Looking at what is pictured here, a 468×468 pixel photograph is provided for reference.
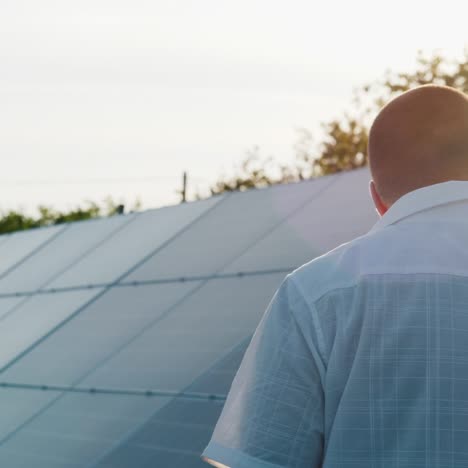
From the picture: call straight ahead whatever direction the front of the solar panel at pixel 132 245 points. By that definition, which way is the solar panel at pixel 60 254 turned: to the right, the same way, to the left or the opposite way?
the same way

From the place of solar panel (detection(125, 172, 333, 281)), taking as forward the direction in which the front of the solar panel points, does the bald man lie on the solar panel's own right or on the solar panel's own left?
on the solar panel's own left

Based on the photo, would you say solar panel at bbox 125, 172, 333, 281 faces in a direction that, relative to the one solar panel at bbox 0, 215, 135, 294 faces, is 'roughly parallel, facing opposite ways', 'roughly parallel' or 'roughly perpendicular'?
roughly parallel

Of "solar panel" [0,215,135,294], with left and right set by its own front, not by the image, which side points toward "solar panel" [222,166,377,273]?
left

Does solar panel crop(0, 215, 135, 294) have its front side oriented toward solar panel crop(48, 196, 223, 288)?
no

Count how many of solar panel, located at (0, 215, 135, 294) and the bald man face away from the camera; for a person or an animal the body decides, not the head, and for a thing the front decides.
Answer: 1

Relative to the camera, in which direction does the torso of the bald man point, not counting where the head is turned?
away from the camera

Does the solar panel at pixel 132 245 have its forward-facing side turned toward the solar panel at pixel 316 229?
no

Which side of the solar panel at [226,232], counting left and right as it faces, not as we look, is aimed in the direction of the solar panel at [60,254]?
right

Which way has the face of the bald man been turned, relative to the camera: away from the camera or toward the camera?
away from the camera

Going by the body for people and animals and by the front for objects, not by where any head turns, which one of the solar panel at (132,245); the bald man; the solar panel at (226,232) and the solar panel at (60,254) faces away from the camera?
the bald man

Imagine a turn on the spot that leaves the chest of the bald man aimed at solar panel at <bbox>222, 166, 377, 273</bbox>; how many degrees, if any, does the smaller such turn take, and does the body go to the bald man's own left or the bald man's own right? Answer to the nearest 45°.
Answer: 0° — they already face it

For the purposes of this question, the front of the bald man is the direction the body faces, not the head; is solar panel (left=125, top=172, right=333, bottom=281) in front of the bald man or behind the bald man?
in front

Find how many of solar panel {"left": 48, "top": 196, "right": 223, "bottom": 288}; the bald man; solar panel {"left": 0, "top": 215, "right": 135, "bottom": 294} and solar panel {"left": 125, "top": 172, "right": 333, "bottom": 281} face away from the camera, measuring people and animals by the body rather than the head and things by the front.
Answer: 1

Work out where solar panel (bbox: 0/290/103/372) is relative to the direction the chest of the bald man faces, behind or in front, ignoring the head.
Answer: in front

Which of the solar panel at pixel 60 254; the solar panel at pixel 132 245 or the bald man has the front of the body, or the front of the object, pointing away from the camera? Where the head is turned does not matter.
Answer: the bald man

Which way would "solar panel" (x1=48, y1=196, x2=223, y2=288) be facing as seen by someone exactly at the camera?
facing the viewer and to the left of the viewer

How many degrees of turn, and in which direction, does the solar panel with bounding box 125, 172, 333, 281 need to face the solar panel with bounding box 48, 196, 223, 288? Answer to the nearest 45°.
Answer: approximately 90° to its right
